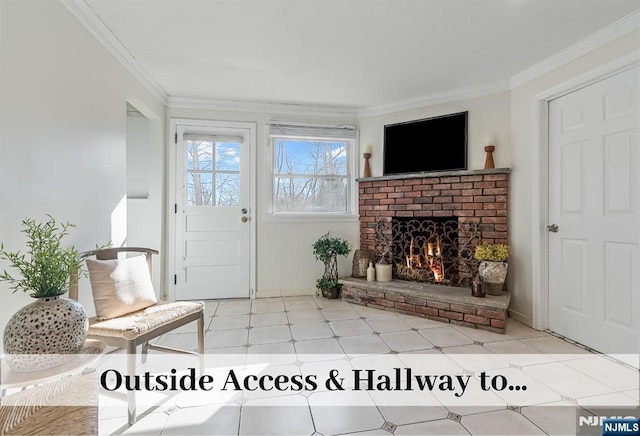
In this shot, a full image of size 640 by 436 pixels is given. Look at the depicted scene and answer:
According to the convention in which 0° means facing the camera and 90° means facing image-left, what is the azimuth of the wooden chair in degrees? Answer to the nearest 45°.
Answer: approximately 315°

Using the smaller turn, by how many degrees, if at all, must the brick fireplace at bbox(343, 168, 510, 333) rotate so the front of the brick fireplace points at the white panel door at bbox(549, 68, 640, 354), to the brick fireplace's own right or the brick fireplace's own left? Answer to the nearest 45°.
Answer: approximately 90° to the brick fireplace's own left

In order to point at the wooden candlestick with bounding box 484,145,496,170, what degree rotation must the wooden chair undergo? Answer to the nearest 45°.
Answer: approximately 45° to its left

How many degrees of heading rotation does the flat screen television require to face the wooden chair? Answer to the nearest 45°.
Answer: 0° — it already faces it

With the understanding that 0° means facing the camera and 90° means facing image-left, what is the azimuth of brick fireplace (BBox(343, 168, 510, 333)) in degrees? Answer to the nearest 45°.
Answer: approximately 45°

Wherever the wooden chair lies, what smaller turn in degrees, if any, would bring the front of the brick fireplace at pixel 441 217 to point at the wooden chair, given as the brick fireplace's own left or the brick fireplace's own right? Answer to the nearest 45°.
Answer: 0° — it already faces it

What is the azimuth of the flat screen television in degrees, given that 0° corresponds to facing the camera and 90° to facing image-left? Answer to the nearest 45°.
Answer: approximately 45°
